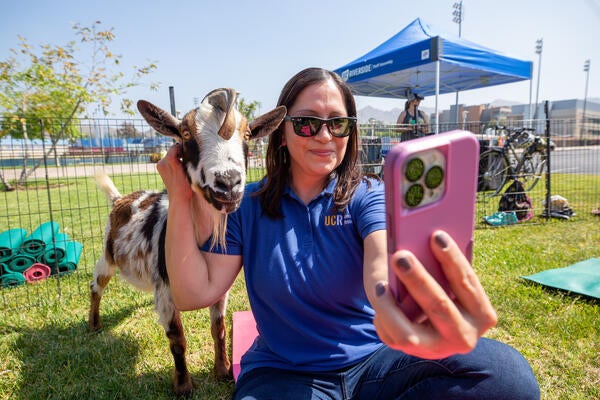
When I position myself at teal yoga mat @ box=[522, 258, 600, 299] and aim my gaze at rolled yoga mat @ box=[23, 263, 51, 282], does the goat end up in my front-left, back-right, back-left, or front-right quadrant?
front-left

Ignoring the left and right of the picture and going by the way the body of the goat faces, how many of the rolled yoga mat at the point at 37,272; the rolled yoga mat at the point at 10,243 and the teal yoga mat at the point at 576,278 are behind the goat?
2

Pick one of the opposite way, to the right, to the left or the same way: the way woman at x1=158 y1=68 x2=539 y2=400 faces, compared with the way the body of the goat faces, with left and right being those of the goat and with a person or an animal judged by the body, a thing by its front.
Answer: to the right

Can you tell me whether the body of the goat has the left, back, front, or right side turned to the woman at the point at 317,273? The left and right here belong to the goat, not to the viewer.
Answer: front

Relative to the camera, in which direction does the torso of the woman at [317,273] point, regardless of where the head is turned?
toward the camera

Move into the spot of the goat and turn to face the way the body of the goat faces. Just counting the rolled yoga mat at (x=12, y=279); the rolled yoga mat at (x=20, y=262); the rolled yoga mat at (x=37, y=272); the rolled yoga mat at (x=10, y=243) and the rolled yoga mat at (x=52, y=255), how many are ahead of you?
0

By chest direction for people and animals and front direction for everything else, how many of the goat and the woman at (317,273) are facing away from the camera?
0

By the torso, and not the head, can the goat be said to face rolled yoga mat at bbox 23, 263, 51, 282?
no

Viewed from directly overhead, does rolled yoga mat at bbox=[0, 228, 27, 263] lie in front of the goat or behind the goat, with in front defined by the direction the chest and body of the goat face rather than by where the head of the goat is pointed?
behind

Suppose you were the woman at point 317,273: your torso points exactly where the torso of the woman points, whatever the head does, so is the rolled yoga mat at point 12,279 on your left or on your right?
on your right

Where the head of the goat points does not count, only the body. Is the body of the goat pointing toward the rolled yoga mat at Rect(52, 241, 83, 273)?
no

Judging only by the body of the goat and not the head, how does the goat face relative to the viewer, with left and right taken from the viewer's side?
facing the viewer and to the right of the viewer

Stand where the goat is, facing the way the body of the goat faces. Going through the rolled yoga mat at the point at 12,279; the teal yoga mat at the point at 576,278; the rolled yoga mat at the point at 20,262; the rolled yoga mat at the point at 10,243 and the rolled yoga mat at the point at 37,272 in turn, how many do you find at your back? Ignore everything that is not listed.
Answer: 4
